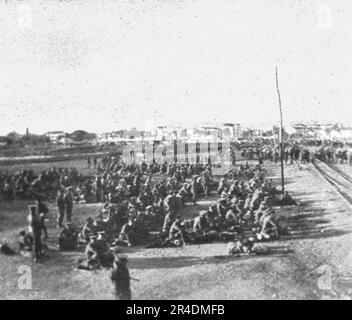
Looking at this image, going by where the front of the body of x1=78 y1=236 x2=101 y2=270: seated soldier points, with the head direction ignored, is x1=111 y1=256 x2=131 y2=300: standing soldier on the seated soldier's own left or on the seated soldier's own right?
on the seated soldier's own left

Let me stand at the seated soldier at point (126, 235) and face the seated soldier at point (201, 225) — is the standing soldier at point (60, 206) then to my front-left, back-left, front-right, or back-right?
back-left

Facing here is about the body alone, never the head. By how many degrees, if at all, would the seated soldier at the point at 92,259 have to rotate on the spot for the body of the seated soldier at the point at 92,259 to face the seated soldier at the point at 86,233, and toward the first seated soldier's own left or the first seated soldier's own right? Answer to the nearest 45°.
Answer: approximately 90° to the first seated soldier's own right

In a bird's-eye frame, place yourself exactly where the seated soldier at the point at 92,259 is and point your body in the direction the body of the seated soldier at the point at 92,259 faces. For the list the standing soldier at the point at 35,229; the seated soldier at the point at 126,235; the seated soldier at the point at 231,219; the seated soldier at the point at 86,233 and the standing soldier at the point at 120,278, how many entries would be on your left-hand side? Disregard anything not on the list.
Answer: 1

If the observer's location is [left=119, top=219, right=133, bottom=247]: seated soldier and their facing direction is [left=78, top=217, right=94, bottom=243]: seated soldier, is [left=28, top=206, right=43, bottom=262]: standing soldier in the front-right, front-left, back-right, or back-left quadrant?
front-left

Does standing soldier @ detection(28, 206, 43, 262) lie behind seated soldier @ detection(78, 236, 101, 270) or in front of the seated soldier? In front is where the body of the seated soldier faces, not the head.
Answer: in front

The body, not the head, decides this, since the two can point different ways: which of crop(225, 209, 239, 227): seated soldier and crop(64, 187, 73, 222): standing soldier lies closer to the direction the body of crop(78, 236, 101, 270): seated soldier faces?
the standing soldier

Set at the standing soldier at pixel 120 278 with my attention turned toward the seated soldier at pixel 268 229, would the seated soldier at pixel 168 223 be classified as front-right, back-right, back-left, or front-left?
front-left

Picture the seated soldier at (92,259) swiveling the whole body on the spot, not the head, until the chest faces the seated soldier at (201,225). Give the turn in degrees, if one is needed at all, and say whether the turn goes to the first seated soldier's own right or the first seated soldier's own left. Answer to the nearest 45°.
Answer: approximately 135° to the first seated soldier's own right

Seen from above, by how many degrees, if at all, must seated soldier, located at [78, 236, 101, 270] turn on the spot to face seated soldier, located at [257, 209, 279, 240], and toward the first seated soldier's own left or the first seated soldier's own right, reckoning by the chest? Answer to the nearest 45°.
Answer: approximately 180°

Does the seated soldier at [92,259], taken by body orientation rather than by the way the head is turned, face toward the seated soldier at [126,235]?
no

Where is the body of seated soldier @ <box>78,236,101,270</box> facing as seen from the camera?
to the viewer's left

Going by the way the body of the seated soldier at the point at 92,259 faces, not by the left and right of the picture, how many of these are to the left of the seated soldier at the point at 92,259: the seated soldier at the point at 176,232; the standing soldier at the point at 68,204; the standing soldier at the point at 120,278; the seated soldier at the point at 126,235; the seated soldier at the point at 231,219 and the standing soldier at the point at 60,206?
1
